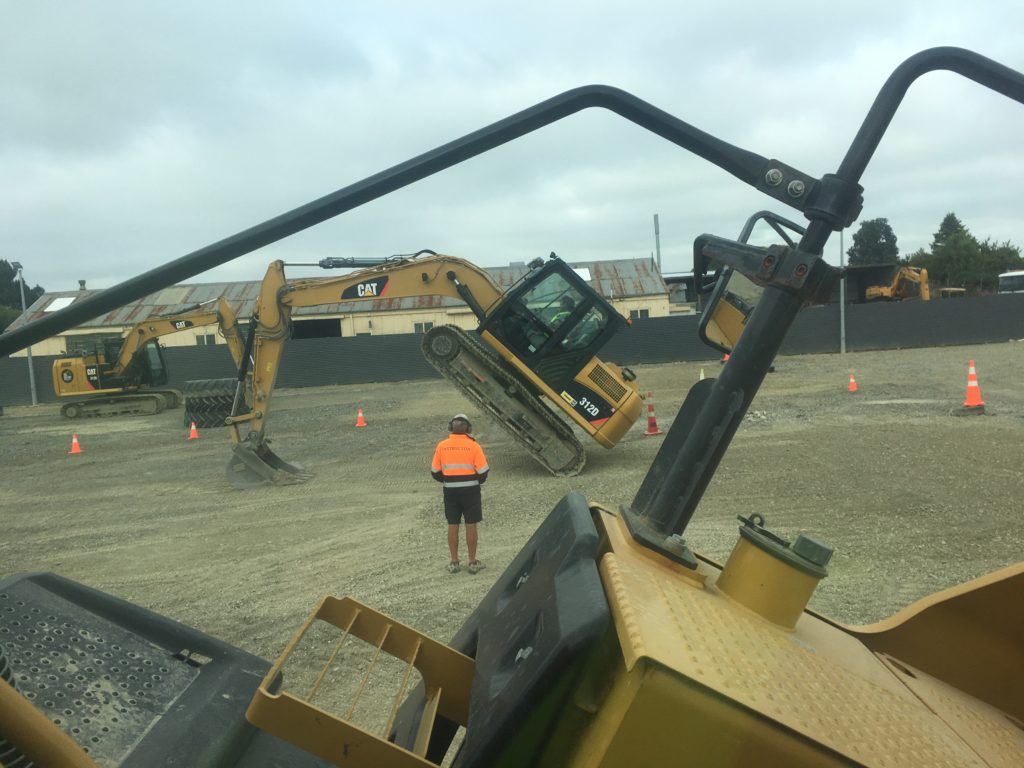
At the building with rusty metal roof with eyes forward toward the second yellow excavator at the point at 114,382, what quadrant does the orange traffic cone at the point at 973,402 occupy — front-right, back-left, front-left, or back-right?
front-left

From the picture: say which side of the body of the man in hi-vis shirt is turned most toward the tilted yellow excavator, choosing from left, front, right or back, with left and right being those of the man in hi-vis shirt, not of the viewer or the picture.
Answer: front

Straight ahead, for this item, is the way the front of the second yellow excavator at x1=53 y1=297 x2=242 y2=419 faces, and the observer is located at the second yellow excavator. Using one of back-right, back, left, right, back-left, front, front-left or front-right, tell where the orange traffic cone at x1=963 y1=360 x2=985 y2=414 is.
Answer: front-right

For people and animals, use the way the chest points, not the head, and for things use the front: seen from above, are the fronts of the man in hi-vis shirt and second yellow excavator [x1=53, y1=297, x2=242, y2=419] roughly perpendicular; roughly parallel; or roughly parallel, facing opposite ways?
roughly perpendicular

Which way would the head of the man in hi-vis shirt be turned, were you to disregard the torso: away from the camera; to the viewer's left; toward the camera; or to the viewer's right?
away from the camera

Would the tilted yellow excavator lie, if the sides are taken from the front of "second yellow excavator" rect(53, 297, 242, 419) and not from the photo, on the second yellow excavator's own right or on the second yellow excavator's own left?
on the second yellow excavator's own right

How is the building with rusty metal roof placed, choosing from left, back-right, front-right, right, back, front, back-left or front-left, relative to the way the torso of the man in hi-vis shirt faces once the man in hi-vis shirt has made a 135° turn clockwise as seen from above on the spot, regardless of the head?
back-left

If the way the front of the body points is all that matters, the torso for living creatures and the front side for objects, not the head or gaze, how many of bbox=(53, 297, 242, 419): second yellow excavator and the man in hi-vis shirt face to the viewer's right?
1

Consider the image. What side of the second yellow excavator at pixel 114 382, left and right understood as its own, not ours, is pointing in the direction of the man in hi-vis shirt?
right

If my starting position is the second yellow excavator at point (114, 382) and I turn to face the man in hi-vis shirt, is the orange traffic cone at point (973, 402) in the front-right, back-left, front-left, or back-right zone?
front-left

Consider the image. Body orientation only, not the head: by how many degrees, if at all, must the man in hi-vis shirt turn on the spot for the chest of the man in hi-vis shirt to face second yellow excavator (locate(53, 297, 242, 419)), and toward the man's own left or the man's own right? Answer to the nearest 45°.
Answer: approximately 45° to the man's own left

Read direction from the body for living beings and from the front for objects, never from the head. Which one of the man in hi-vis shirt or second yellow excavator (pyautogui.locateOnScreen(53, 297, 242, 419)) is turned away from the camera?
the man in hi-vis shirt

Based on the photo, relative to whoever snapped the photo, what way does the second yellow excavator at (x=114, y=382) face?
facing to the right of the viewer

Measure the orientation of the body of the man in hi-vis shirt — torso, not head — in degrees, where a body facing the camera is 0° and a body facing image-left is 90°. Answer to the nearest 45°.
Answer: approximately 180°
